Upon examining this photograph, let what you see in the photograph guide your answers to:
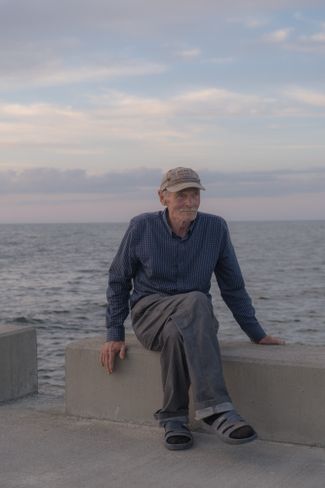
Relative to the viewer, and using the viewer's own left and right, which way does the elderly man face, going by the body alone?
facing the viewer

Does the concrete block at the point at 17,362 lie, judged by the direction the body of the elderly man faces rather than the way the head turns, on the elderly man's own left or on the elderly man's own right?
on the elderly man's own right
